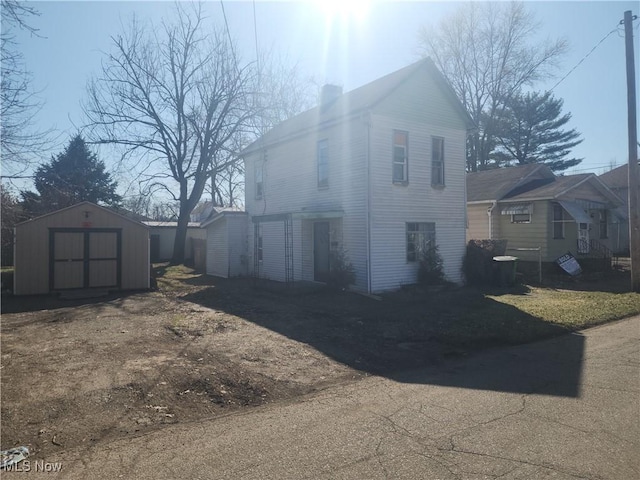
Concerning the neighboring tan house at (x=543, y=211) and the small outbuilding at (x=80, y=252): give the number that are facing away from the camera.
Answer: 0

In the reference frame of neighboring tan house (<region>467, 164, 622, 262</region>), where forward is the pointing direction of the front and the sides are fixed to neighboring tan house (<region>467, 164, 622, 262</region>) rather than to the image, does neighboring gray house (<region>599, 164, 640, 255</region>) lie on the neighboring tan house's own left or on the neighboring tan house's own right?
on the neighboring tan house's own left

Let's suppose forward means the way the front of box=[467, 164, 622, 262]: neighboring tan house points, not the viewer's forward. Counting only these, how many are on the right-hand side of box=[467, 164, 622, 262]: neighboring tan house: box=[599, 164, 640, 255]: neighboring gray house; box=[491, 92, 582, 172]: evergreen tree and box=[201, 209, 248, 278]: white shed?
1

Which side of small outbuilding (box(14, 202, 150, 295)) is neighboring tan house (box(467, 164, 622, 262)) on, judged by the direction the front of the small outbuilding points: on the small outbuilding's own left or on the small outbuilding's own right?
on the small outbuilding's own left

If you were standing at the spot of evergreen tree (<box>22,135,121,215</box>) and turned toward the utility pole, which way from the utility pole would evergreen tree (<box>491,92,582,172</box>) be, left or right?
left

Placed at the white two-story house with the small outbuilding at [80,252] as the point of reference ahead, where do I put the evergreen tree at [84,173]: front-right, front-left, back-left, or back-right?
front-right

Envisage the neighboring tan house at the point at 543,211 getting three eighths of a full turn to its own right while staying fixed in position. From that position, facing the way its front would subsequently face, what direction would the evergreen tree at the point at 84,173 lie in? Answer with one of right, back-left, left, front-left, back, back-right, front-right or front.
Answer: front

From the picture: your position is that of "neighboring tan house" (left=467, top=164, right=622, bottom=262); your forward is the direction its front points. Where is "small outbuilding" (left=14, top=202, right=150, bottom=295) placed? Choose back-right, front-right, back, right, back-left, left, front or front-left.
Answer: right

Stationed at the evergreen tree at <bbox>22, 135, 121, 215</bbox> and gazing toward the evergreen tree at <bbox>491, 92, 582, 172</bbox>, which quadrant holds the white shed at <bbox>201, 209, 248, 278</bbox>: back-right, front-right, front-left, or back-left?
front-right

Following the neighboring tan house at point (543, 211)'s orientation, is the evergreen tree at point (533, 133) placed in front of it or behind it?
behind

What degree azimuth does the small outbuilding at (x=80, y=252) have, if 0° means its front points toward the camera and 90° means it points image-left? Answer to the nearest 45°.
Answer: approximately 0°

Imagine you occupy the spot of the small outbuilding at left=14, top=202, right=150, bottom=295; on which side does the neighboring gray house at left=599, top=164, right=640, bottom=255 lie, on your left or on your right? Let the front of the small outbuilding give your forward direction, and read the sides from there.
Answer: on your left

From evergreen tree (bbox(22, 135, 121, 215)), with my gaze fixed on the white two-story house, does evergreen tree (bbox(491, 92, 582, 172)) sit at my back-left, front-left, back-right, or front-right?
front-left
